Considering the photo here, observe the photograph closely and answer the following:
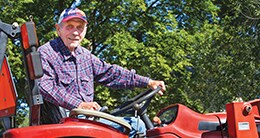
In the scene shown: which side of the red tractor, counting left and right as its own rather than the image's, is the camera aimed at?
right
